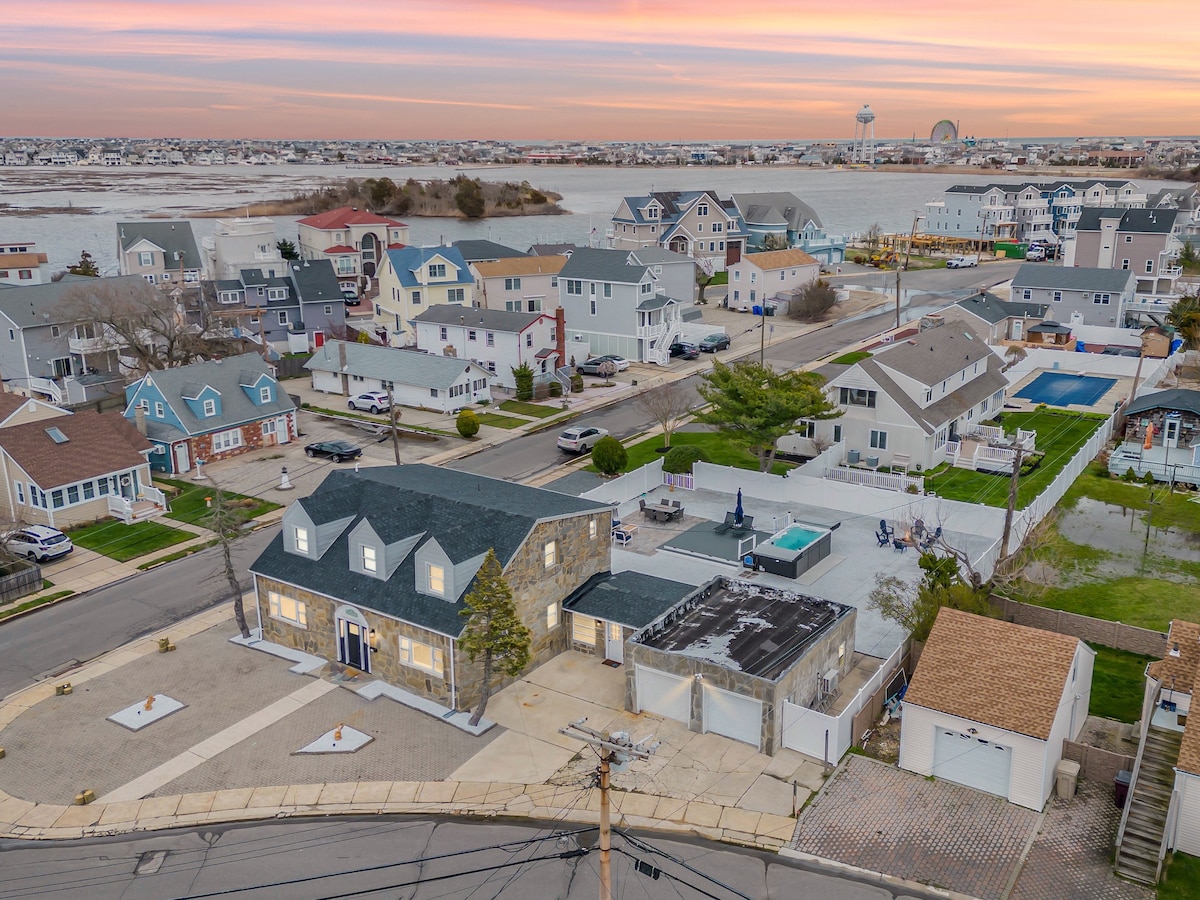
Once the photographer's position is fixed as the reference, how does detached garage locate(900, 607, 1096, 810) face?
facing the viewer and to the left of the viewer

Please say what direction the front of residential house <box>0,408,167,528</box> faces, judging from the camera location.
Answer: facing the viewer and to the right of the viewer

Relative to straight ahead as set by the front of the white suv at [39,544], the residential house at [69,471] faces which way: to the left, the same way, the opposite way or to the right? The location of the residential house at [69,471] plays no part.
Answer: the opposite way

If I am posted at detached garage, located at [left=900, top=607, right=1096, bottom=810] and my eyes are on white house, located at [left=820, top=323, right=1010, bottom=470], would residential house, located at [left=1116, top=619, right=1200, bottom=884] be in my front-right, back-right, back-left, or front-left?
back-right

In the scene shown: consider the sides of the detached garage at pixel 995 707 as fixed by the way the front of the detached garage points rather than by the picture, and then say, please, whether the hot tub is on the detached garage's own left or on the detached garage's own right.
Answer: on the detached garage's own right

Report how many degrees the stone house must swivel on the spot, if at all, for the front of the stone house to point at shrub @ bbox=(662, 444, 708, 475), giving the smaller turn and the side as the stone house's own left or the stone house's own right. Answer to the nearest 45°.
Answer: approximately 180°

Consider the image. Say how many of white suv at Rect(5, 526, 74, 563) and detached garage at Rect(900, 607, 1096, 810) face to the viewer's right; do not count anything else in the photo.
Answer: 0

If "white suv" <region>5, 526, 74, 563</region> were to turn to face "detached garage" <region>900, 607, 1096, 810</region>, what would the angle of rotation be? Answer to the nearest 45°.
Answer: approximately 180°

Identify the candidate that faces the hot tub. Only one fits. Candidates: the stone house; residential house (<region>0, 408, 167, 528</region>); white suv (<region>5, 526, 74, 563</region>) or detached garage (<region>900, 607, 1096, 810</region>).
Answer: the residential house

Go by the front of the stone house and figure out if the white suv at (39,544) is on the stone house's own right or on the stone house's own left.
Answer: on the stone house's own right

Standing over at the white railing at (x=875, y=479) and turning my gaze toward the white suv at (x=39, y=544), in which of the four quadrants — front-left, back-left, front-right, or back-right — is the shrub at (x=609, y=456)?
front-right

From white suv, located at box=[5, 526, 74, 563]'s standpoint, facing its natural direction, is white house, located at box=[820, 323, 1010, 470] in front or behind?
behind

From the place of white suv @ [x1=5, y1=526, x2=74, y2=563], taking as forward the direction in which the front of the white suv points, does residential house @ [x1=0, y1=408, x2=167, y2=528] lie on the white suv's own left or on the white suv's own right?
on the white suv's own right

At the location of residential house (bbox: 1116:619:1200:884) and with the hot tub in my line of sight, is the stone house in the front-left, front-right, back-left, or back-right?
front-left

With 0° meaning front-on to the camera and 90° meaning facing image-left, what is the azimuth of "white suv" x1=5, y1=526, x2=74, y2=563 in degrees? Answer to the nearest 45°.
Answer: approximately 135°

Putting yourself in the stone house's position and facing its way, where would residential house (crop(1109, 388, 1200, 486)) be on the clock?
The residential house is roughly at 7 o'clock from the stone house.
